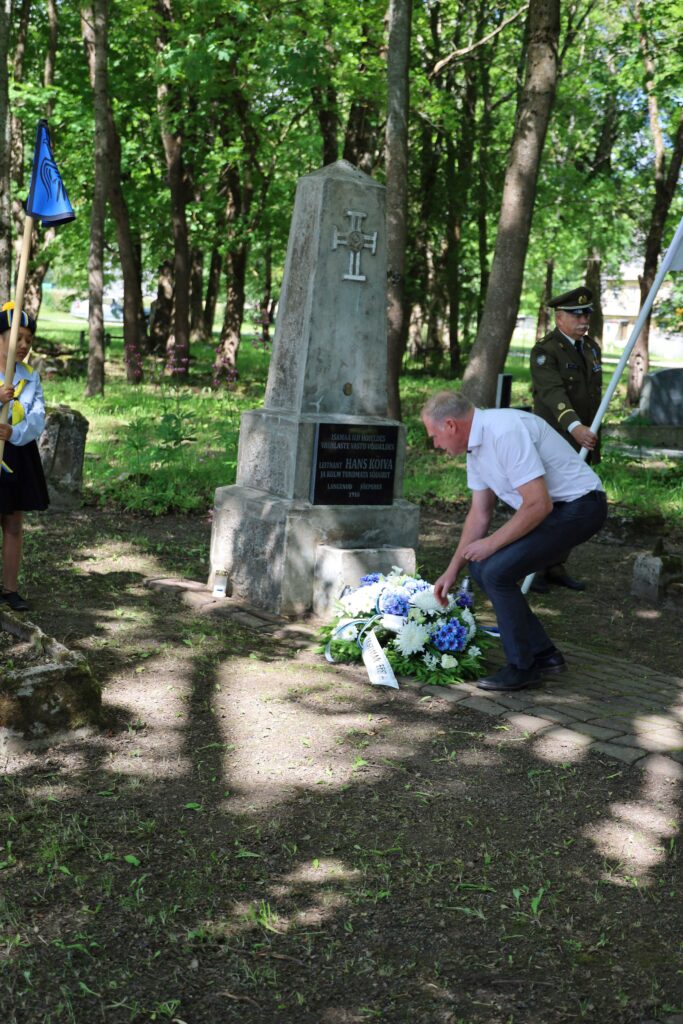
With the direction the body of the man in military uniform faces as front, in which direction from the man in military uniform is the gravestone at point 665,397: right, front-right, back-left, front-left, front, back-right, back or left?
back-left

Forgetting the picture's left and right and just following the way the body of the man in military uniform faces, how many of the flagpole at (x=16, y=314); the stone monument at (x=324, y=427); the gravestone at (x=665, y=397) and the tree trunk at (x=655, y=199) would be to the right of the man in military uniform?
2

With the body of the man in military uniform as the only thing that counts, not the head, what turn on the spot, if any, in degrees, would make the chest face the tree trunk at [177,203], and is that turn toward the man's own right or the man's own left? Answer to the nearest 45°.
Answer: approximately 180°

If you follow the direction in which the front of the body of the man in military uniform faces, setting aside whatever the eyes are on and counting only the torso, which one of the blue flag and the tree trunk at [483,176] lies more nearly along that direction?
the blue flag

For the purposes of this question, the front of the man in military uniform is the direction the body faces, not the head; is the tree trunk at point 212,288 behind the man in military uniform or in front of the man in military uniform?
behind

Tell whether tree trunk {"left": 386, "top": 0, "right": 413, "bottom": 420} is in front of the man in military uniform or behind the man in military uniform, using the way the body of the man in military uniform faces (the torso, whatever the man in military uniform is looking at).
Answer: behind

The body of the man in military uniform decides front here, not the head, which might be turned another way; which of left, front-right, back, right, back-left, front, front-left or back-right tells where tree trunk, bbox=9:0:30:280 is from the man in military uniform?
back

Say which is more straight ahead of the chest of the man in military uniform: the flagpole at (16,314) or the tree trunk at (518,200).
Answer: the flagpole

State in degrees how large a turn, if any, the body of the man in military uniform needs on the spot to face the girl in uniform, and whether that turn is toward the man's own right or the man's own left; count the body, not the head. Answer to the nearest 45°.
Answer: approximately 90° to the man's own right

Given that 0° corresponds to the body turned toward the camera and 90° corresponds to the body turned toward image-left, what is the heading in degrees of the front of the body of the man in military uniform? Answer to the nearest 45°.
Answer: approximately 315°

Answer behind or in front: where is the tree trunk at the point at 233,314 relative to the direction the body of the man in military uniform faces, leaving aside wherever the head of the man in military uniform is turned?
behind

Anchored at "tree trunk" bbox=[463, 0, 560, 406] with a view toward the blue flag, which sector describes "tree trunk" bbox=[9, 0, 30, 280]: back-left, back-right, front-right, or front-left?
back-right

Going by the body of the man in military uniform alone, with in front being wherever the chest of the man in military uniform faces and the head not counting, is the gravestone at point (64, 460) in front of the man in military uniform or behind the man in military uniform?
behind
